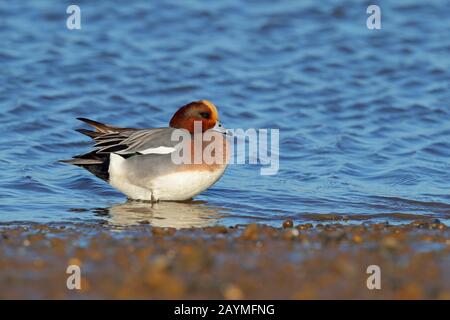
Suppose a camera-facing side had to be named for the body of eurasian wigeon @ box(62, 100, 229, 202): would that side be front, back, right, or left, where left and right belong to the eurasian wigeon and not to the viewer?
right
